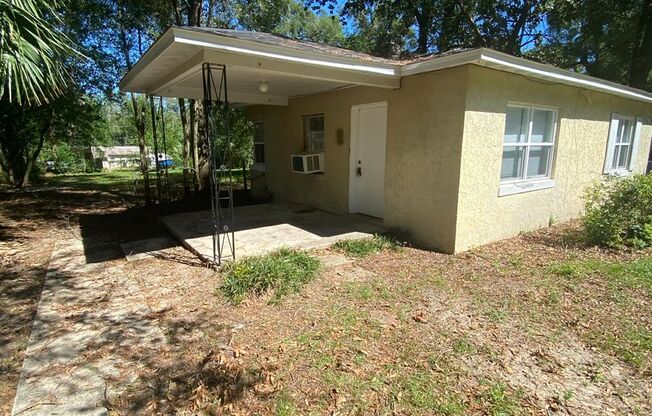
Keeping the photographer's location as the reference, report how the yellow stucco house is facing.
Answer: facing the viewer and to the left of the viewer

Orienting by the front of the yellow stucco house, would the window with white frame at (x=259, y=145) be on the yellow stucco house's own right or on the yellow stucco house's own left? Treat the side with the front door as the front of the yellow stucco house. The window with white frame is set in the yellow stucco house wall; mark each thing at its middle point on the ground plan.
on the yellow stucco house's own right

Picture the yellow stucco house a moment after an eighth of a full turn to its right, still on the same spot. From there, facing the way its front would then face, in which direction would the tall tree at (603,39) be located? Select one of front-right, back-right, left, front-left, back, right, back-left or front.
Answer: back-right

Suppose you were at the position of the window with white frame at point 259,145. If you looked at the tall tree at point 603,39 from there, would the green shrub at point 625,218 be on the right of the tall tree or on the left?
right

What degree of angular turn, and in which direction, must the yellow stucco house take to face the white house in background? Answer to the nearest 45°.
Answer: approximately 90° to its right
